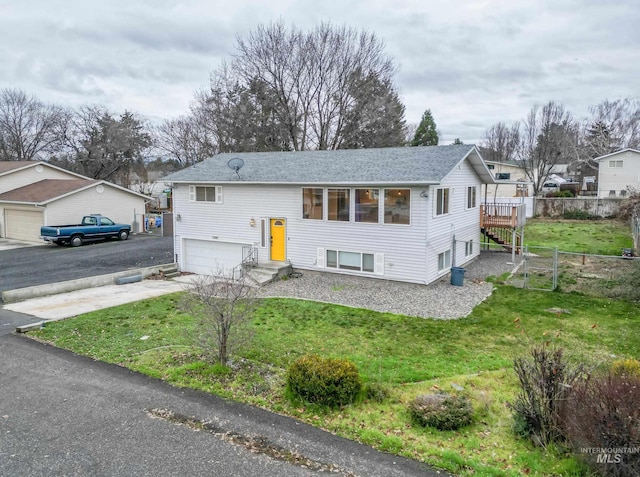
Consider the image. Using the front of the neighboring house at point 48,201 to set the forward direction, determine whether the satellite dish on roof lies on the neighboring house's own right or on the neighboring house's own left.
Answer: on the neighboring house's own left

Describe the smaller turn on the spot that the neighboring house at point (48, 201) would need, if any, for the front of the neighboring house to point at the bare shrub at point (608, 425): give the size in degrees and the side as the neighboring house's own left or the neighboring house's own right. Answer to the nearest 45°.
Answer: approximately 45° to the neighboring house's own left

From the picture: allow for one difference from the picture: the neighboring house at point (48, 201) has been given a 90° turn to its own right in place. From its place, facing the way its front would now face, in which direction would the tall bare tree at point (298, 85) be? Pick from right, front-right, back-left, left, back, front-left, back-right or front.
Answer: back-right

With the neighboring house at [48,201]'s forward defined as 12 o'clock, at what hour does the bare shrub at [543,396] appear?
The bare shrub is roughly at 10 o'clock from the neighboring house.

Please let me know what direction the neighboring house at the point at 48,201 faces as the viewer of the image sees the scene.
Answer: facing the viewer and to the left of the viewer

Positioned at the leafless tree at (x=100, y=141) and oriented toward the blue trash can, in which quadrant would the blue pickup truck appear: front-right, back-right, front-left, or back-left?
front-right

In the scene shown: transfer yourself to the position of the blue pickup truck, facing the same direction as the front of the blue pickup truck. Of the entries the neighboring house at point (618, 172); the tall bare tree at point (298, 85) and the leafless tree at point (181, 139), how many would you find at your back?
0

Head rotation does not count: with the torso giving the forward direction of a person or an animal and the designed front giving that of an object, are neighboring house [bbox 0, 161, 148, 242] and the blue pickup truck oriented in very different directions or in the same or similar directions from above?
very different directions

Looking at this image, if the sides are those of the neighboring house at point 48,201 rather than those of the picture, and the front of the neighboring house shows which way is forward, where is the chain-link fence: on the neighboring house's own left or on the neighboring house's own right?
on the neighboring house's own left

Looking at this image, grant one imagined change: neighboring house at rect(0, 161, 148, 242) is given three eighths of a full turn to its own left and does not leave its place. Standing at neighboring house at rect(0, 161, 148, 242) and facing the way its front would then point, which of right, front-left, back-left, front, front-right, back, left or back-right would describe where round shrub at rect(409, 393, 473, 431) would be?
right

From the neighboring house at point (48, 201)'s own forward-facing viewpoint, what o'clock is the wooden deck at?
The wooden deck is roughly at 9 o'clock from the neighboring house.

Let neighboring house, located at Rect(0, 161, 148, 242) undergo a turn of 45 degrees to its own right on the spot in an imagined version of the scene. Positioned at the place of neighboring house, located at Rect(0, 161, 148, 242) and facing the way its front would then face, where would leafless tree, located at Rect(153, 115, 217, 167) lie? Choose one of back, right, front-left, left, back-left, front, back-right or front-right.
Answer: back-right
